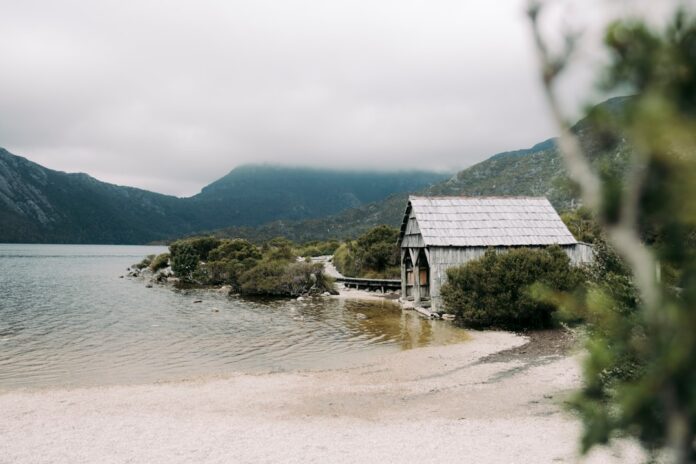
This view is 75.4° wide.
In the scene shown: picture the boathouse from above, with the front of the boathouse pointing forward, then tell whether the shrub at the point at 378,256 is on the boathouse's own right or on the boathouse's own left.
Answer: on the boathouse's own right

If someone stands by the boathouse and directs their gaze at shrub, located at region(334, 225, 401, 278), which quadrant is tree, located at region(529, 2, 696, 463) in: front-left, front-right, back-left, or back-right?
back-left

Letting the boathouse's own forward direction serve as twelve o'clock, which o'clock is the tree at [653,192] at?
The tree is roughly at 9 o'clock from the boathouse.

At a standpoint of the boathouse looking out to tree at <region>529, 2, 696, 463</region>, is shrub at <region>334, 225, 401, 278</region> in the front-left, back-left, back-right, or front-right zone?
back-right

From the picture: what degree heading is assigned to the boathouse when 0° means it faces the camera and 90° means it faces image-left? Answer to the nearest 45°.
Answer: approximately 90°

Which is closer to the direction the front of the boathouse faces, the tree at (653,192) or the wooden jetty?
the wooden jetty

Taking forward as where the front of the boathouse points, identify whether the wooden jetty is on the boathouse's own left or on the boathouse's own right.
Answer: on the boathouse's own right
